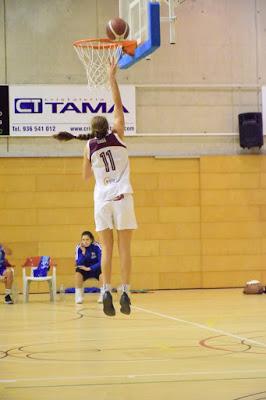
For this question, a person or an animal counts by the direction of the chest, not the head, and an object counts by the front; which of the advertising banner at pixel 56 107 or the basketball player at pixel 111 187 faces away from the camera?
the basketball player

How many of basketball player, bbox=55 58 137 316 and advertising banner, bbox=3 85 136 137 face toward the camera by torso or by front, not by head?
1

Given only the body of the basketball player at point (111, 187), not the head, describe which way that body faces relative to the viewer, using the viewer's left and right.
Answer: facing away from the viewer

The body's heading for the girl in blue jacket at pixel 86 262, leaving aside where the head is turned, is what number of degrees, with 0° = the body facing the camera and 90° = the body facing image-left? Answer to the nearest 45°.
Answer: approximately 0°

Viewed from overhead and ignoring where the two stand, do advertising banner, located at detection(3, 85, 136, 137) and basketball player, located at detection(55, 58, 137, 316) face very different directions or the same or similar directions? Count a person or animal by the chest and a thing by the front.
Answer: very different directions

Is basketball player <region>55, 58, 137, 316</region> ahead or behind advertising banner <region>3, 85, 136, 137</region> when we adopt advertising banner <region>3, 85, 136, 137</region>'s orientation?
ahead

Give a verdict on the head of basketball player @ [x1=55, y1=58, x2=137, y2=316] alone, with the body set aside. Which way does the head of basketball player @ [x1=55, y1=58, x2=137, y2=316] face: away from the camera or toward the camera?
away from the camera

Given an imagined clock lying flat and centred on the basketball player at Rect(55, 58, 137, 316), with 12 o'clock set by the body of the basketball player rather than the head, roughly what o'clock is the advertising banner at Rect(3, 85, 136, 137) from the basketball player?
The advertising banner is roughly at 12 o'clock from the basketball player.
